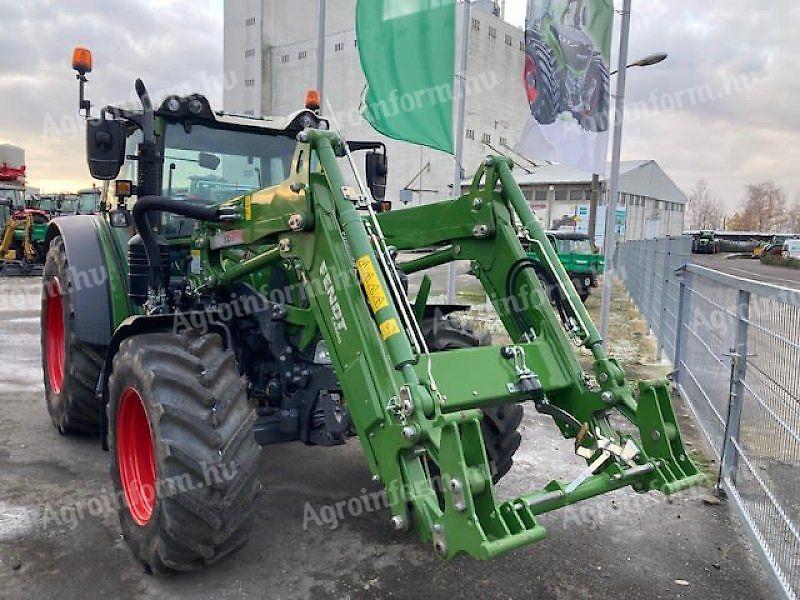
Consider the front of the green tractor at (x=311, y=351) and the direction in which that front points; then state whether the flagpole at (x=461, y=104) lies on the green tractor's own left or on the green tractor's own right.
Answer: on the green tractor's own left

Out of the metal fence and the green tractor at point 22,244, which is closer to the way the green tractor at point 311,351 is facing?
the metal fence

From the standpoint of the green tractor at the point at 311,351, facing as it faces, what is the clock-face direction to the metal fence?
The metal fence is roughly at 10 o'clock from the green tractor.

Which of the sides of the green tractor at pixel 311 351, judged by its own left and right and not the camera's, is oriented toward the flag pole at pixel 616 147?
left

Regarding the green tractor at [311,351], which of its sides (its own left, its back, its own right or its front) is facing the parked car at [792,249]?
left

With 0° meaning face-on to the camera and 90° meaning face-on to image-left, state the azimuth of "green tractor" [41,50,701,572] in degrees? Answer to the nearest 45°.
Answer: approximately 315°

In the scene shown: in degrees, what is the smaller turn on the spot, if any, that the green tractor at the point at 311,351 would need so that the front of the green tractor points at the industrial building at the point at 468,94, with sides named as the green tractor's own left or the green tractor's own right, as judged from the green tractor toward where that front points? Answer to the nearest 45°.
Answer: approximately 135° to the green tractor's own left

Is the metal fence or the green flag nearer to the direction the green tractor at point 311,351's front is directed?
the metal fence

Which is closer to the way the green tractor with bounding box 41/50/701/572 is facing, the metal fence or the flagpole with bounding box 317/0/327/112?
the metal fence
